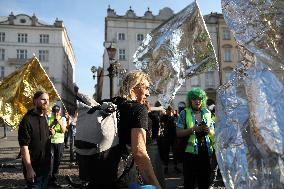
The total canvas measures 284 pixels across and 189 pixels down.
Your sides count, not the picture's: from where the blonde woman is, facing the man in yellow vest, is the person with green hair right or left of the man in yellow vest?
right

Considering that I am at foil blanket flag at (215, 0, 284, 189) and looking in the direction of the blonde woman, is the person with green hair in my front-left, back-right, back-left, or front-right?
front-right

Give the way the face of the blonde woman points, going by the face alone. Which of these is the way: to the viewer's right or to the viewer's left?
to the viewer's right

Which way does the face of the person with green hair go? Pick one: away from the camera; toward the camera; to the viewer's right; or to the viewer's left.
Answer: toward the camera

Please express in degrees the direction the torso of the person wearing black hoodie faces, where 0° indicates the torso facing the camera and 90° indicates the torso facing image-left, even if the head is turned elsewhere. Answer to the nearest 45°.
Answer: approximately 315°

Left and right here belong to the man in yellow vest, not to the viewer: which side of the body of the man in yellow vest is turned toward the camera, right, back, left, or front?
front

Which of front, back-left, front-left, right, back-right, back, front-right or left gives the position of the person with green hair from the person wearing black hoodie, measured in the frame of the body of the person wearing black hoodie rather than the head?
front-left

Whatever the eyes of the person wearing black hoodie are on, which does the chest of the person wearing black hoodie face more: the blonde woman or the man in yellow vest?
the blonde woman

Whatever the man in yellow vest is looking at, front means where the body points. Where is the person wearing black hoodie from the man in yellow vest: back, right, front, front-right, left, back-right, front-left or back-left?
front

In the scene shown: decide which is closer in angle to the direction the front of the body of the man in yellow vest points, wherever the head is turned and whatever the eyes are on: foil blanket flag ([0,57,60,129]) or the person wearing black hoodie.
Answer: the person wearing black hoodie

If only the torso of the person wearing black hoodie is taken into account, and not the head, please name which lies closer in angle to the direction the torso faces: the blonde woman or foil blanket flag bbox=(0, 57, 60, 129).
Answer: the blonde woman

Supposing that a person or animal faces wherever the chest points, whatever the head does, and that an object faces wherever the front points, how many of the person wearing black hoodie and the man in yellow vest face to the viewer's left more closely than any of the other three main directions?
0

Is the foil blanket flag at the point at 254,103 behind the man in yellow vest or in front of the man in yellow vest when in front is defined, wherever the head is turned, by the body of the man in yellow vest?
in front

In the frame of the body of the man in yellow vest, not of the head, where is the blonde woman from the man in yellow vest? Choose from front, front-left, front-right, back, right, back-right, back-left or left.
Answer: front
